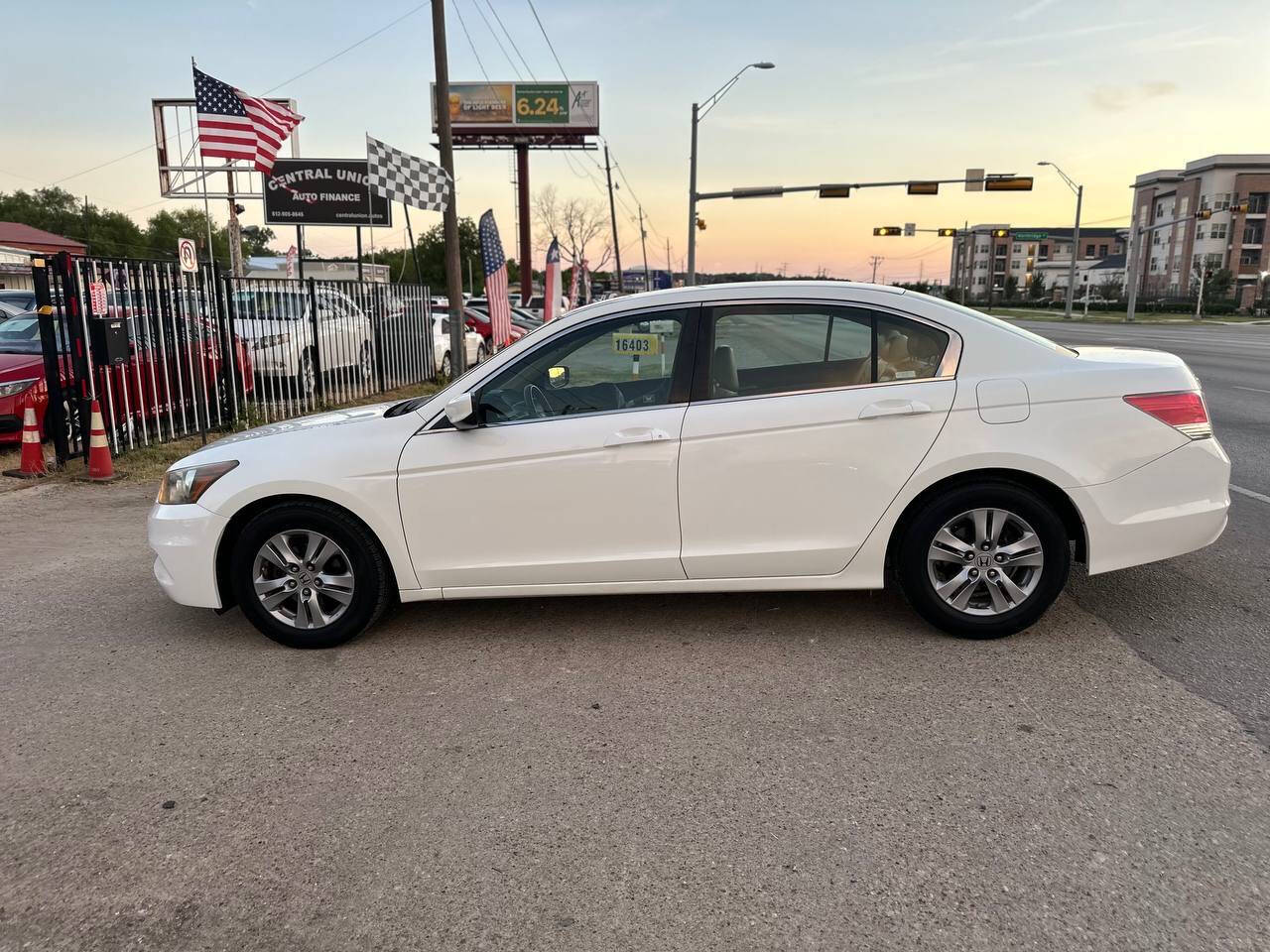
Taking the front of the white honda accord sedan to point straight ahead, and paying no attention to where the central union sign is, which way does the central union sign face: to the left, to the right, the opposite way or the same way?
to the left

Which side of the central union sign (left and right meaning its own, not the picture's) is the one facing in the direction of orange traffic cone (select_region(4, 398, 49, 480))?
front

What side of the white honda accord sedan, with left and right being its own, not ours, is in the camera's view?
left

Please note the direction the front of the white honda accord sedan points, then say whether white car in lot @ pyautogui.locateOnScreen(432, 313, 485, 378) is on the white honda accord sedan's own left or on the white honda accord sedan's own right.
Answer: on the white honda accord sedan's own right

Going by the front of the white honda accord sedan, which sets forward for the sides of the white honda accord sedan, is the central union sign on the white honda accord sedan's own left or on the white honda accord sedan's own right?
on the white honda accord sedan's own right

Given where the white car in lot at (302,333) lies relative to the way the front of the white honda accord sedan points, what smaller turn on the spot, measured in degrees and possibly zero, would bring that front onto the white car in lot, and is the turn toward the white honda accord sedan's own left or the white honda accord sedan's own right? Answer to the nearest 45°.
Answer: approximately 45° to the white honda accord sedan's own right

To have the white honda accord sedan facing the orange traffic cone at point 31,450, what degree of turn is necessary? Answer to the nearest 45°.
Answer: approximately 45° to its right

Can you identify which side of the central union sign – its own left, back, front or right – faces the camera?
front

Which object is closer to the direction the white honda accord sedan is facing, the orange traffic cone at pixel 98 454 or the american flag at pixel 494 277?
the orange traffic cone

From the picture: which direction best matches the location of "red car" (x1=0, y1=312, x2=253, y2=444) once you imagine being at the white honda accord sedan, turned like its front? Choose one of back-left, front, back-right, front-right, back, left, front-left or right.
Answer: front-right

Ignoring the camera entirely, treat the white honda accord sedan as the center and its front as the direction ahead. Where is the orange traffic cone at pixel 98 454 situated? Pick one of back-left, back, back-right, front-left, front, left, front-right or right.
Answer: front-right

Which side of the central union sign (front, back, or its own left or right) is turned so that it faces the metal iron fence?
front

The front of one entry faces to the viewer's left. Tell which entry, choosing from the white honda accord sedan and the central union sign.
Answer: the white honda accord sedan

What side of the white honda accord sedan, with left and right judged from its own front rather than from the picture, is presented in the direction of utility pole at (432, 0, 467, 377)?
right

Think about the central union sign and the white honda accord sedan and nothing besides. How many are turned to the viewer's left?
1

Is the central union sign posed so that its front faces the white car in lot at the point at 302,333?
yes

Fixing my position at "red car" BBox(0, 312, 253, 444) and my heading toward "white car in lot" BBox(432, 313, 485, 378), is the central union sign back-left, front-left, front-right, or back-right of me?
front-left
